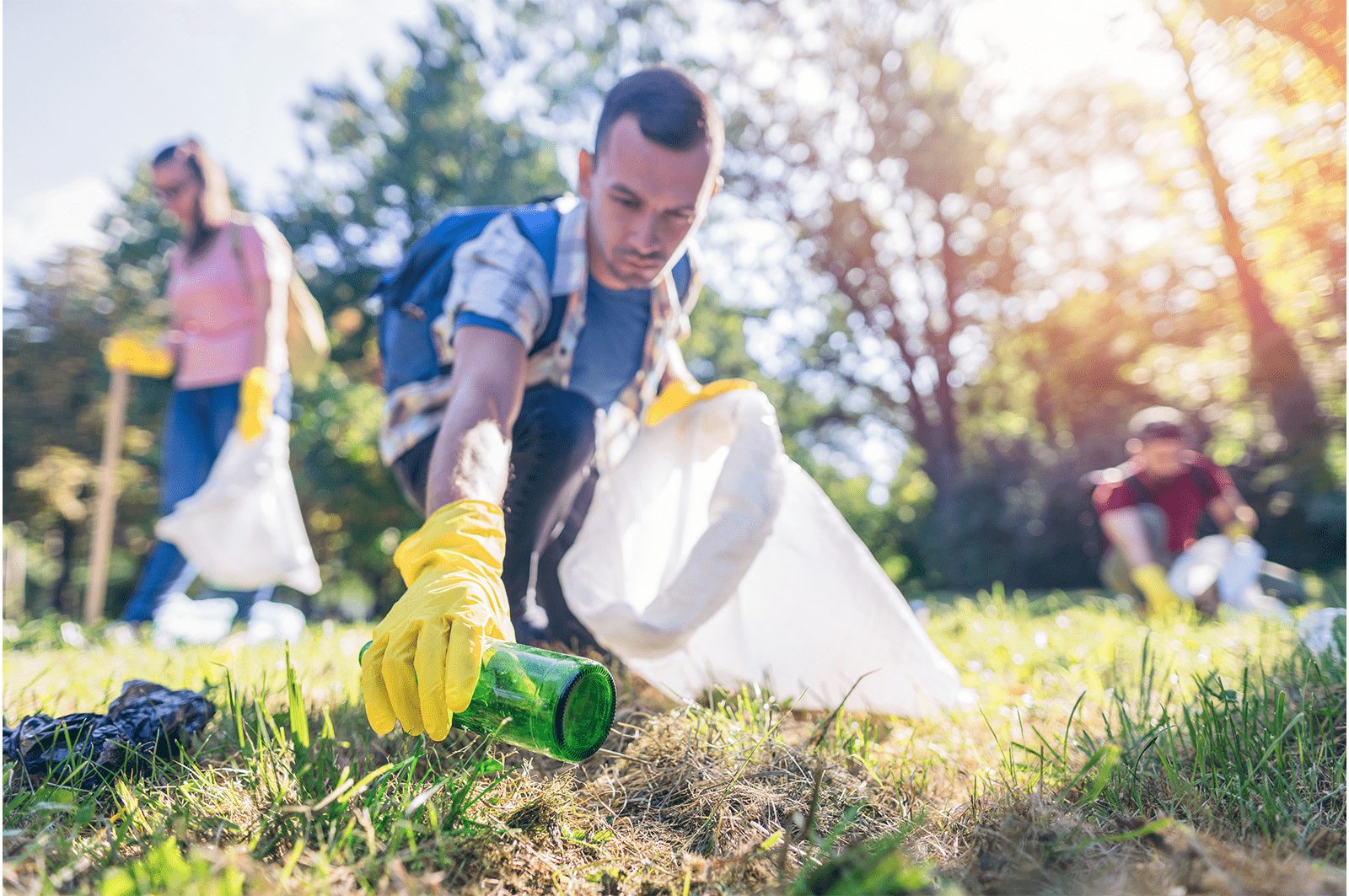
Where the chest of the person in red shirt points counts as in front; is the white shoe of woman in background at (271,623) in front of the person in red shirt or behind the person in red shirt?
in front

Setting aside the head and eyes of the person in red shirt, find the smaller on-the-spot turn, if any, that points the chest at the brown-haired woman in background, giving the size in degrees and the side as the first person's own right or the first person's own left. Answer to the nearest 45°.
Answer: approximately 45° to the first person's own right

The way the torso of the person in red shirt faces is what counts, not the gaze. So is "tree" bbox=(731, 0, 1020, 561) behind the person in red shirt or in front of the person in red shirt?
behind

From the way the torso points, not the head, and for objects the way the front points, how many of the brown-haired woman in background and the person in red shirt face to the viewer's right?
0

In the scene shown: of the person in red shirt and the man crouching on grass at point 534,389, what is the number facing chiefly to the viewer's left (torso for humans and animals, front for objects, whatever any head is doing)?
0

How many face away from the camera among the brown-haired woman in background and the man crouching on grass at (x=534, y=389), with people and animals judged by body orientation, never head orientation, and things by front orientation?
0
